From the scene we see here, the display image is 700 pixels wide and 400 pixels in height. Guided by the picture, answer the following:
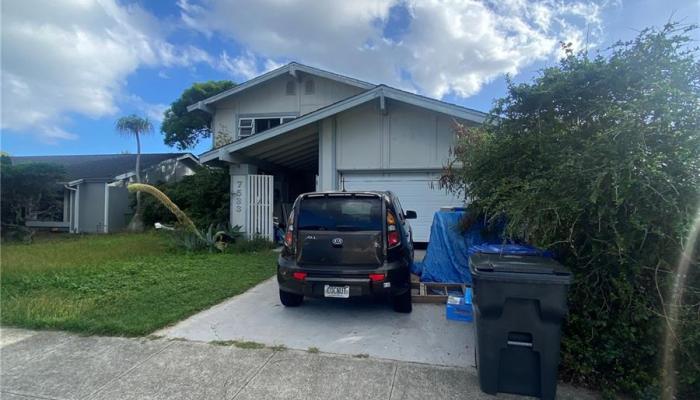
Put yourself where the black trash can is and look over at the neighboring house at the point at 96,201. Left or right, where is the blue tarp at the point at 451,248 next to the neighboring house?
right

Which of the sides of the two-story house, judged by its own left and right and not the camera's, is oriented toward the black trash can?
front

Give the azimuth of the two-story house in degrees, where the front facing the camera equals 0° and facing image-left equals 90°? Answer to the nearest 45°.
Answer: approximately 0°

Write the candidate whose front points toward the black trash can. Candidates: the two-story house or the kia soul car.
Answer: the two-story house

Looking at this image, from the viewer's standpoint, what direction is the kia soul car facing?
away from the camera

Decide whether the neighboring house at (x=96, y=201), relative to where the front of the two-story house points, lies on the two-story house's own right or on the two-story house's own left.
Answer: on the two-story house's own right

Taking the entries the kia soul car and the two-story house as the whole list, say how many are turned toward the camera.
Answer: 1

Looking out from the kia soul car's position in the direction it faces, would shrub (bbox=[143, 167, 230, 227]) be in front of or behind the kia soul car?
in front

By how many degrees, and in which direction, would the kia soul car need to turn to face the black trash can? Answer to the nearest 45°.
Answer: approximately 135° to its right

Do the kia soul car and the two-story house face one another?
yes

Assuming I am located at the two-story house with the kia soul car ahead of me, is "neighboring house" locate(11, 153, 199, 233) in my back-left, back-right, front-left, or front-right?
back-right

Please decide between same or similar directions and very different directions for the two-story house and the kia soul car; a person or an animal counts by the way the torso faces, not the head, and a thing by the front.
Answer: very different directions
